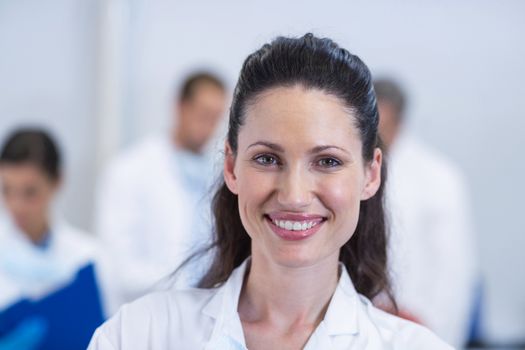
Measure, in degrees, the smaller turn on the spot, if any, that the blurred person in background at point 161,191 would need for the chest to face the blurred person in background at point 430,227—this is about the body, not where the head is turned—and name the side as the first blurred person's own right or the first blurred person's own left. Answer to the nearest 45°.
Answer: approximately 45° to the first blurred person's own left

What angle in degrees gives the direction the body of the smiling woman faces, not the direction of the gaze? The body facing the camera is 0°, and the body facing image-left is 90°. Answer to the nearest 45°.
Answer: approximately 0°

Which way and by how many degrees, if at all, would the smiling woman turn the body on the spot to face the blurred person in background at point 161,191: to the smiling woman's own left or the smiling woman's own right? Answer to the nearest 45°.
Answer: approximately 180°

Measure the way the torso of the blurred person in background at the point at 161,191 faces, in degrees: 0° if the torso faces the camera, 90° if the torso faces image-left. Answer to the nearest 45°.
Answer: approximately 315°
